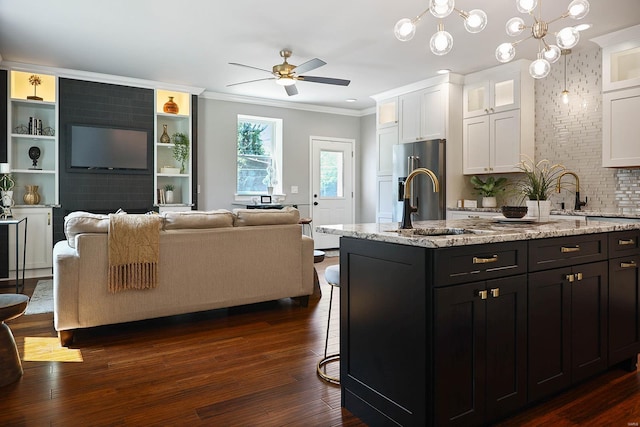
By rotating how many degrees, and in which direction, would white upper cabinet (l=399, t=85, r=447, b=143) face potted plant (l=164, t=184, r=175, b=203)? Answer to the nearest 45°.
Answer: approximately 45° to its right

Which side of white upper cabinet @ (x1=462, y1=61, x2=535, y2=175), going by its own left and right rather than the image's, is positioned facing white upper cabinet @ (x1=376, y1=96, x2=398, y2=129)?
right

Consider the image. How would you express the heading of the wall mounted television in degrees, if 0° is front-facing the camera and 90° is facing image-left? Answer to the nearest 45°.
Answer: approximately 0°

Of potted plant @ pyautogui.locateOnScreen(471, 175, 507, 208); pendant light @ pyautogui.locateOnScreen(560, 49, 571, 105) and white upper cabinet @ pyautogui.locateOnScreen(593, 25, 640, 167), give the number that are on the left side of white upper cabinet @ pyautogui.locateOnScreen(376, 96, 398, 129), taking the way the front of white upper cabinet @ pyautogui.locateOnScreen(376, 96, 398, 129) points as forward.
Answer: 3

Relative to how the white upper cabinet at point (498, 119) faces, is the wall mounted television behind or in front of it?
in front

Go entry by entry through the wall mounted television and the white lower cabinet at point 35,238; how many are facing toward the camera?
2

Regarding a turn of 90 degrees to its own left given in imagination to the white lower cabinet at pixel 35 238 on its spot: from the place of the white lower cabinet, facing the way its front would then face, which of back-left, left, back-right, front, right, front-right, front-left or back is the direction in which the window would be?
front

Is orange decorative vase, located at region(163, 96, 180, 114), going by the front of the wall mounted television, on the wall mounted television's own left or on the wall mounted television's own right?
on the wall mounted television's own left

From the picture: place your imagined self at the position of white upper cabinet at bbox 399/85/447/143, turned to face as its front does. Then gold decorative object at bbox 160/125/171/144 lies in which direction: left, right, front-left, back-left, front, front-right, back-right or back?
front-right

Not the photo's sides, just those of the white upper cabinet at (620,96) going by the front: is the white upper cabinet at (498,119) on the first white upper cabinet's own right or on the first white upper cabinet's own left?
on the first white upper cabinet's own right
